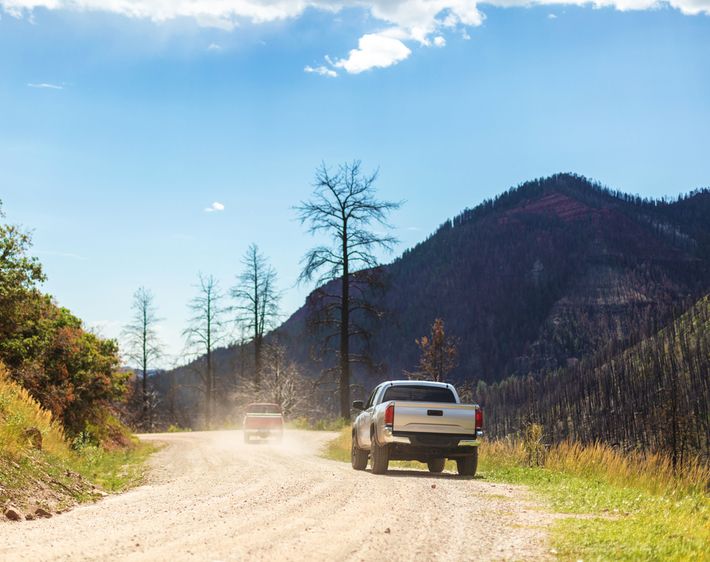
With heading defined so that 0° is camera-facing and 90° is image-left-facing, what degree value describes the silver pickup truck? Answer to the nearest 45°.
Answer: approximately 180°

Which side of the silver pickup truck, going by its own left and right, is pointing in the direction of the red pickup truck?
front
